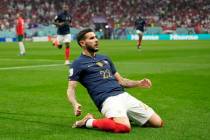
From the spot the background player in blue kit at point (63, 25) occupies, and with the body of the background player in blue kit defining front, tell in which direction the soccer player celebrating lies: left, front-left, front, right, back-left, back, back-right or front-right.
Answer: front-right

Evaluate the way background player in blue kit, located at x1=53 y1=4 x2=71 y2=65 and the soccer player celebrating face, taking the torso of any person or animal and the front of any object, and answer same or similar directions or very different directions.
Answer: same or similar directions

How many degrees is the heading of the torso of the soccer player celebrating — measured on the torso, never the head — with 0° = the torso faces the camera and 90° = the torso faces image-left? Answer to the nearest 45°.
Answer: approximately 315°

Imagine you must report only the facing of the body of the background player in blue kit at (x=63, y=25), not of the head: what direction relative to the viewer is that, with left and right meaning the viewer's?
facing the viewer and to the right of the viewer

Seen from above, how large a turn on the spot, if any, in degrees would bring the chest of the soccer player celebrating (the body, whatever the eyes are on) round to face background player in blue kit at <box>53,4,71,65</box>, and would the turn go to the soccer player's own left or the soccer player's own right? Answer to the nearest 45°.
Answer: approximately 135° to the soccer player's own left

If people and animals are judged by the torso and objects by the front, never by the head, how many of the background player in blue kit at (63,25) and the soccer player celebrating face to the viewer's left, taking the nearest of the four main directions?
0
